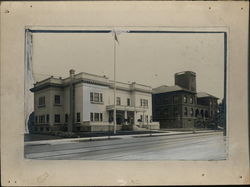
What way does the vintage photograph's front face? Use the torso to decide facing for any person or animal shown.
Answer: toward the camera
